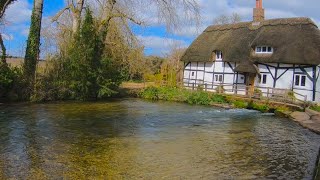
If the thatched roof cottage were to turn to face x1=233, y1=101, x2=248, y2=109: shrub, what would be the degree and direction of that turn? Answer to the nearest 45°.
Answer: approximately 45° to its left

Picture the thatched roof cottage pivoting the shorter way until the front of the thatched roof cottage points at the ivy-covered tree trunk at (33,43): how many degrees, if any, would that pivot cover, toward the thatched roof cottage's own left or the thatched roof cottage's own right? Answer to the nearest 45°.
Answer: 0° — it already faces it

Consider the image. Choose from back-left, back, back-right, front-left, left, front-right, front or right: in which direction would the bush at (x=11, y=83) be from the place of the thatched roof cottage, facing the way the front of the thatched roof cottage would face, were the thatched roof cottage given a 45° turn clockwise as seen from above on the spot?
front-left

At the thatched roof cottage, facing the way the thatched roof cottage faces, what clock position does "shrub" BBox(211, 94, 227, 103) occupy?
The shrub is roughly at 12 o'clock from the thatched roof cottage.

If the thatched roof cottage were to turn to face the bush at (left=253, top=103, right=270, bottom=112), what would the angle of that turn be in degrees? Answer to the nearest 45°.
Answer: approximately 45° to its left

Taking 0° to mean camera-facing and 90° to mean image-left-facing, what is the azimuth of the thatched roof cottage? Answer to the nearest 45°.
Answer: approximately 45°

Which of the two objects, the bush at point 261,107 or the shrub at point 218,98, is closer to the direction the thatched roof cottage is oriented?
the shrub

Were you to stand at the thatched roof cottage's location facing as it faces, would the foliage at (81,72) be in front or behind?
in front
